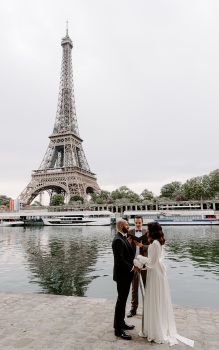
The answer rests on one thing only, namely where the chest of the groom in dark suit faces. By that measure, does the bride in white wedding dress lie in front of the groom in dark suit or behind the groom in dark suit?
in front

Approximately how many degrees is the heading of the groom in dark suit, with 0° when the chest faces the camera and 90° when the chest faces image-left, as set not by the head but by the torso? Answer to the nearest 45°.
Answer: approximately 270°
